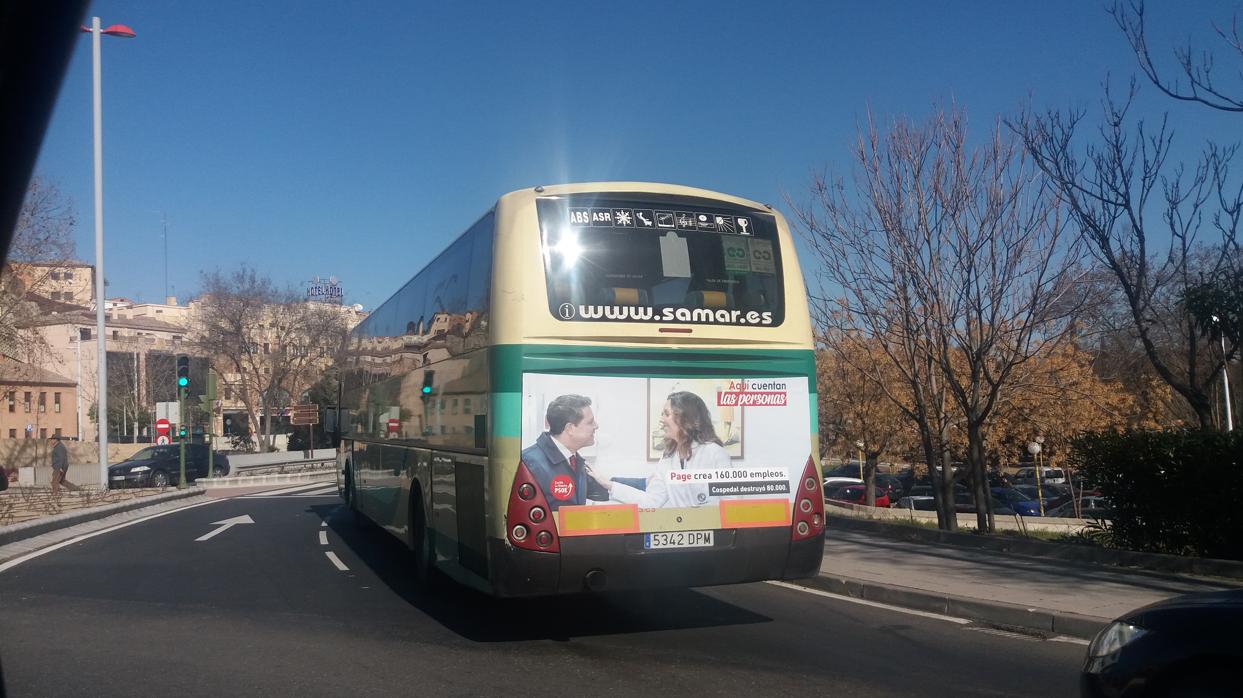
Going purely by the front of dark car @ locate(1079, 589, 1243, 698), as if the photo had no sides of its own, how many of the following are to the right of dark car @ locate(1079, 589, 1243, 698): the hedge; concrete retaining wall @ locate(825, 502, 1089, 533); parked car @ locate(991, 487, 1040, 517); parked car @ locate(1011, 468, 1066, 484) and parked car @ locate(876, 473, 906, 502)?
5

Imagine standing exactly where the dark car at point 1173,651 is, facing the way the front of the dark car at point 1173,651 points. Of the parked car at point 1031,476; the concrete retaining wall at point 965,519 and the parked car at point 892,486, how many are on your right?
3

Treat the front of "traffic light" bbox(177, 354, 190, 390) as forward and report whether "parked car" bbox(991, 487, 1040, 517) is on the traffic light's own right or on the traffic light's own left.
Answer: on the traffic light's own left

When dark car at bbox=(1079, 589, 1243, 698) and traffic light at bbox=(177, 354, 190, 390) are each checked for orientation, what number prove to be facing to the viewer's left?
1

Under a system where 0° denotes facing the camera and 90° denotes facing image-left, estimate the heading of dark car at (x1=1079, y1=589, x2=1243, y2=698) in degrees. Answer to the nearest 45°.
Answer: approximately 90°

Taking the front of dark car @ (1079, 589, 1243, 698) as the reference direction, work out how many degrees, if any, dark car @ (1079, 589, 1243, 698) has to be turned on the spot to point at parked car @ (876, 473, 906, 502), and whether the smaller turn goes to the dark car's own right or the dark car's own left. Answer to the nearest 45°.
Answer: approximately 90° to the dark car's own right

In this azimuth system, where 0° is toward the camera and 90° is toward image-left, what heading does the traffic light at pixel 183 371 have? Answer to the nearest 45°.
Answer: approximately 0°

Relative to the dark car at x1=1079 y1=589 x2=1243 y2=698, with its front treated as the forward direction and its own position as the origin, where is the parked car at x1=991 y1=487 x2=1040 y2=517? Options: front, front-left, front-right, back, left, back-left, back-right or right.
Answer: right
